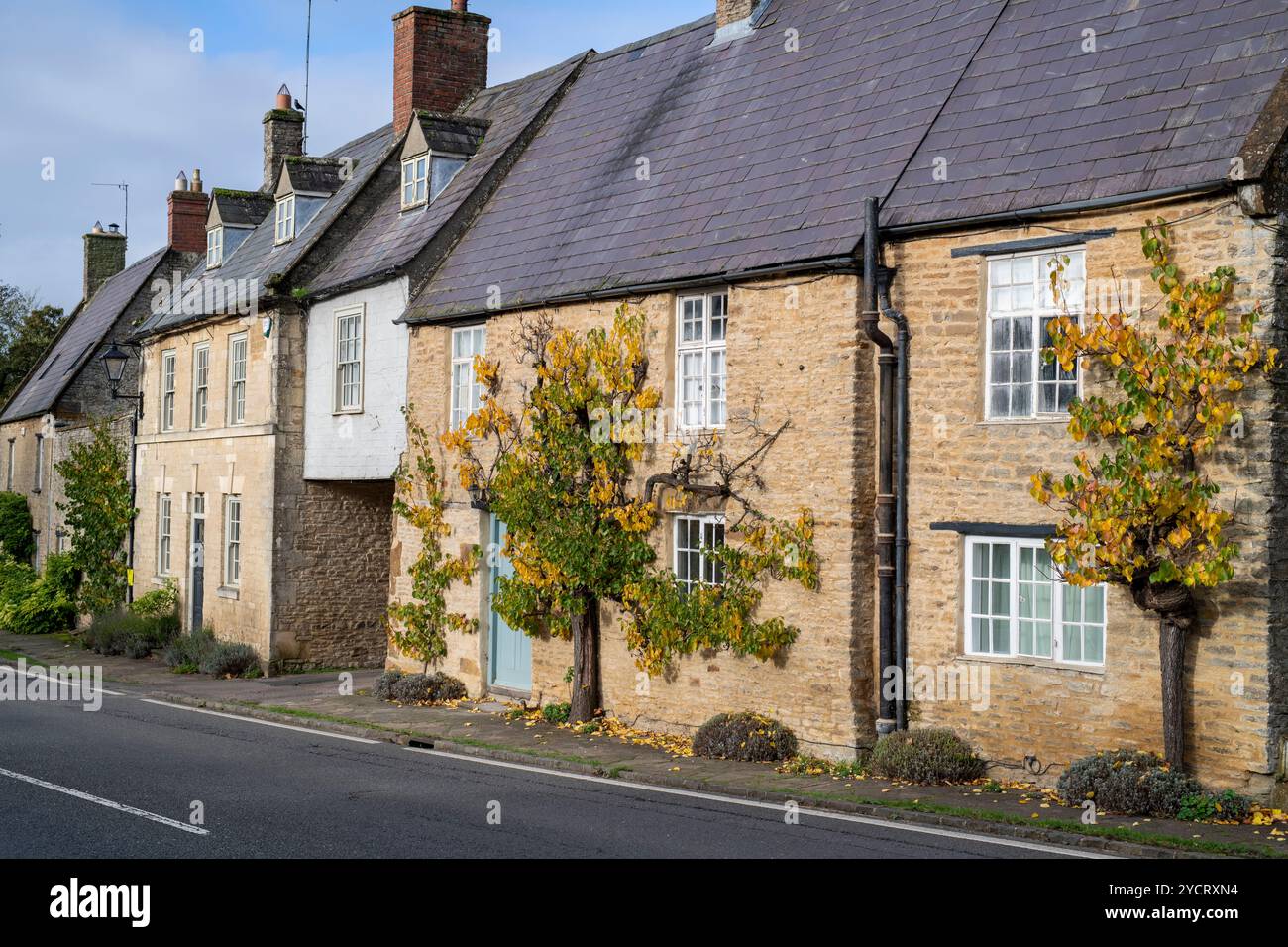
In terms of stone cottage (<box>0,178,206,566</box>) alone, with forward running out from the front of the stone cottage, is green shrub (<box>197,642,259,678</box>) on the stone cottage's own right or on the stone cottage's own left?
on the stone cottage's own left

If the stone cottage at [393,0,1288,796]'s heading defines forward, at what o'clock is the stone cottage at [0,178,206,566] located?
the stone cottage at [0,178,206,566] is roughly at 3 o'clock from the stone cottage at [393,0,1288,796].

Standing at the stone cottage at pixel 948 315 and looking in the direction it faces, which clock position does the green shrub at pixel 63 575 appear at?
The green shrub is roughly at 3 o'clock from the stone cottage.

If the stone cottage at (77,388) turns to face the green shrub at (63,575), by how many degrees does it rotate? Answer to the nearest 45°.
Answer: approximately 45° to its left

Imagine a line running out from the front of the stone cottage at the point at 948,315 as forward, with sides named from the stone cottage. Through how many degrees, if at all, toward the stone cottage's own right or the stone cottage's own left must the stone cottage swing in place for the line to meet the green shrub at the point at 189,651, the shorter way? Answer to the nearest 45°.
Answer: approximately 90° to the stone cottage's own right

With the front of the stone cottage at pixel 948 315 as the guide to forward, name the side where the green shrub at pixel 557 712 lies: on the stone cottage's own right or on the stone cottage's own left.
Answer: on the stone cottage's own right

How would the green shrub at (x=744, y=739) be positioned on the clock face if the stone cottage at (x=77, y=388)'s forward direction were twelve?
The green shrub is roughly at 10 o'clock from the stone cottage.

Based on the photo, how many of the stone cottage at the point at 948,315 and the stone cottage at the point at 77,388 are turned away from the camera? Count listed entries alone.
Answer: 0

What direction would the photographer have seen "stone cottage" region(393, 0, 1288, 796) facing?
facing the viewer and to the left of the viewer

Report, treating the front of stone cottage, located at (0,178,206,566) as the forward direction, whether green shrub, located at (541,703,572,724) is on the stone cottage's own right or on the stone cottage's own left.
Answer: on the stone cottage's own left

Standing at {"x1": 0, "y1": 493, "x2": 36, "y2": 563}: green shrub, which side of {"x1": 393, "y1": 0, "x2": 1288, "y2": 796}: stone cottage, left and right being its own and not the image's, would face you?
right

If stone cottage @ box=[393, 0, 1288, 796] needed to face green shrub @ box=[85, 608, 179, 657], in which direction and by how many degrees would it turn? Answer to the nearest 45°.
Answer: approximately 90° to its right

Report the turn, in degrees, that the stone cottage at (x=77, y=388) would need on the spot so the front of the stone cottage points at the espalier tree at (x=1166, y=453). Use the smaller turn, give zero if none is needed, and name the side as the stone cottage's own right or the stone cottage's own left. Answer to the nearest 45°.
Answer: approximately 45° to the stone cottage's own left
